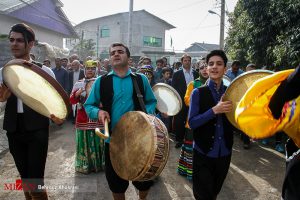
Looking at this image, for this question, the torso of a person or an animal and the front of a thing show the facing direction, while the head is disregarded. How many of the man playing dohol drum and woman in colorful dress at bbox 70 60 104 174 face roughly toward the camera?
2

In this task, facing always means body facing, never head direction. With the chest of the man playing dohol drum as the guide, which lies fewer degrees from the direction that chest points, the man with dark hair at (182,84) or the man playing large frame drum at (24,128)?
the man playing large frame drum

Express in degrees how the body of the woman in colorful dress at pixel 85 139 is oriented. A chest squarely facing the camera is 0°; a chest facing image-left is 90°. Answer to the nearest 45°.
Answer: approximately 0°

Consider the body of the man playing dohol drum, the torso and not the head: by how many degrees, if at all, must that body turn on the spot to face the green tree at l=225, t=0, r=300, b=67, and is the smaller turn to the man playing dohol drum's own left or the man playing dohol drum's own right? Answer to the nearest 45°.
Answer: approximately 135° to the man playing dohol drum's own left

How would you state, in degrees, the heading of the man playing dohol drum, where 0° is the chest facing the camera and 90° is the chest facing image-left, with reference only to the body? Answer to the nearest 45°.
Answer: approximately 0°

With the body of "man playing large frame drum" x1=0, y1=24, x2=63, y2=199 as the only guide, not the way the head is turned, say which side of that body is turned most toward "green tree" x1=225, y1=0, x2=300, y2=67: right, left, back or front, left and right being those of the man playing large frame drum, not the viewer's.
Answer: back

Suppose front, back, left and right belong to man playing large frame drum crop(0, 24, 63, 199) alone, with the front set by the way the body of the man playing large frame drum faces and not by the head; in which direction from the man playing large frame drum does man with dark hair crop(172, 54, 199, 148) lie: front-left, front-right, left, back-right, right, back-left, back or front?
back

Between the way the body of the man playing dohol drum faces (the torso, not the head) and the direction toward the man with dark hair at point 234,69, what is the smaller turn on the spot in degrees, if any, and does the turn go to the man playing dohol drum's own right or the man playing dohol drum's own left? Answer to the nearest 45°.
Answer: approximately 135° to the man playing dohol drum's own left

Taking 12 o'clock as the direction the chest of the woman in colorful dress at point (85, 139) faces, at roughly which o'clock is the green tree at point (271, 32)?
The green tree is roughly at 8 o'clock from the woman in colorful dress.

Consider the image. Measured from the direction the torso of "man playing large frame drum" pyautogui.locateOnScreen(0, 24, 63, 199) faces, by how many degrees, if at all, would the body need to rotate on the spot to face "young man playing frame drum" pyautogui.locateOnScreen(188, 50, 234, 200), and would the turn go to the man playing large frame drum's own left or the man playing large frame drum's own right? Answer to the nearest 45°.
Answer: approximately 90° to the man playing large frame drum's own left
